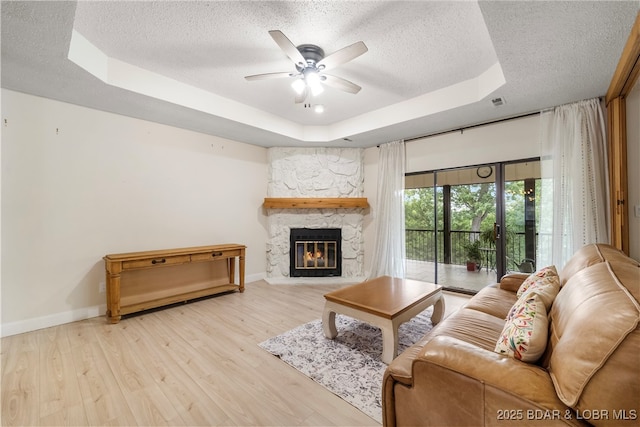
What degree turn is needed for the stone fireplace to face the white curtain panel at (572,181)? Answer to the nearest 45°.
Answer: approximately 45° to its left

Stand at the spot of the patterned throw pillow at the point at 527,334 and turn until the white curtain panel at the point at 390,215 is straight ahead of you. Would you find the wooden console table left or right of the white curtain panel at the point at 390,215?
left

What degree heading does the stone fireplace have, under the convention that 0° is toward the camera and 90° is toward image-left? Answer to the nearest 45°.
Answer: approximately 0°

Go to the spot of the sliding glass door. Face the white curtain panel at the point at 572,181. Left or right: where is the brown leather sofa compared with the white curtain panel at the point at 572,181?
right

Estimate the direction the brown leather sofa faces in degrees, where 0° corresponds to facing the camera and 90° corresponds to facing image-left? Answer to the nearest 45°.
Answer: approximately 90°

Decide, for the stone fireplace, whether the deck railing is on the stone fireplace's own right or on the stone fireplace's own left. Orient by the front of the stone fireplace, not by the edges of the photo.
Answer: on the stone fireplace's own left

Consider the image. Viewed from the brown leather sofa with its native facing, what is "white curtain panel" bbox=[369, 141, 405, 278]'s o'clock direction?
The white curtain panel is roughly at 2 o'clock from the brown leather sofa.

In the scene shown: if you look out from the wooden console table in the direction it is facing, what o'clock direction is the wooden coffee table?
The wooden coffee table is roughly at 12 o'clock from the wooden console table.

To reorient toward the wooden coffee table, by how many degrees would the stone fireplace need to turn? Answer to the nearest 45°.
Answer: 0° — it already faces it

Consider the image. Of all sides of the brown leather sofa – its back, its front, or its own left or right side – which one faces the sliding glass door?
right

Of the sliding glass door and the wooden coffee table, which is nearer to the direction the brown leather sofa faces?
the wooden coffee table

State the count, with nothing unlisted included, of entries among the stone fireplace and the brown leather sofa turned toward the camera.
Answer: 1
